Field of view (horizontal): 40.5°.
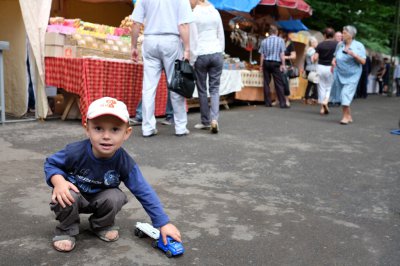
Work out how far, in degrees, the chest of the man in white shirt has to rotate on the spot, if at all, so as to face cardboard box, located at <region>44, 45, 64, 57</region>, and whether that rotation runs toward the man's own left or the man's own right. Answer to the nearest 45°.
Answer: approximately 45° to the man's own left

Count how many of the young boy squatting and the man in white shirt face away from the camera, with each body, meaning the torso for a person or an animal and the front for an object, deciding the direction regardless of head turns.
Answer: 1

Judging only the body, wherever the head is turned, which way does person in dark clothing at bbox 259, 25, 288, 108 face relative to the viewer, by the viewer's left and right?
facing away from the viewer

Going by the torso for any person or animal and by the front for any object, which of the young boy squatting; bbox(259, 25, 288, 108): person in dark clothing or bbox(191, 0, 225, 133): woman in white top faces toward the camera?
the young boy squatting

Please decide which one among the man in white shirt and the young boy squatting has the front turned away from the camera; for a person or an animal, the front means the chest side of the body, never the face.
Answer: the man in white shirt

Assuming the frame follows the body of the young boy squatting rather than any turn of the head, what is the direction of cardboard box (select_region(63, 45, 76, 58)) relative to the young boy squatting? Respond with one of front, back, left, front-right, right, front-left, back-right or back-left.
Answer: back

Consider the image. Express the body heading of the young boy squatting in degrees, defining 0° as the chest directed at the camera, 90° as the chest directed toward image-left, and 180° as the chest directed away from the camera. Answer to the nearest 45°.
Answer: approximately 0°

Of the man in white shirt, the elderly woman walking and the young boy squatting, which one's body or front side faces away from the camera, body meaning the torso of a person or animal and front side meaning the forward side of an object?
the man in white shirt

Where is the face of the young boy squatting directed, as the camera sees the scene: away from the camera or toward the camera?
toward the camera

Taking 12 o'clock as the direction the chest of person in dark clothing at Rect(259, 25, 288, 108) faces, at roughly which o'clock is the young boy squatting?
The young boy squatting is roughly at 6 o'clock from the person in dark clothing.

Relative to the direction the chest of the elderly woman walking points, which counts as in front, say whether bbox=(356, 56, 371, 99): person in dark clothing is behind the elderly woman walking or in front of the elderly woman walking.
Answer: behind

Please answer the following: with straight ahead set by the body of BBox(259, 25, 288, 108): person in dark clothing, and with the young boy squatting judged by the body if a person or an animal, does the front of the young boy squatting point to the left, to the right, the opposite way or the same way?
the opposite way

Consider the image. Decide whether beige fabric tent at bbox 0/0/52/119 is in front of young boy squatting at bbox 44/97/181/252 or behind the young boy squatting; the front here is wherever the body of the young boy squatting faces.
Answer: behind

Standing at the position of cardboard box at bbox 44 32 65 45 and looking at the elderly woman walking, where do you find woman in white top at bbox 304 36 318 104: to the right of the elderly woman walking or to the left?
left

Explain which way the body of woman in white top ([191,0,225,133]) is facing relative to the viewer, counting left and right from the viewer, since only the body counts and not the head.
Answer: facing away from the viewer and to the left of the viewer

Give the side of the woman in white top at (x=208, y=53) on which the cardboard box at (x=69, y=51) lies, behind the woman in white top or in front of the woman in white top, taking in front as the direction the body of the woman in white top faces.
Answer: in front

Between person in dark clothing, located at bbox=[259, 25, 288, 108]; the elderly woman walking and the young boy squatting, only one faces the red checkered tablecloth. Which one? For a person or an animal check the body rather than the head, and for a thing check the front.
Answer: the elderly woman walking

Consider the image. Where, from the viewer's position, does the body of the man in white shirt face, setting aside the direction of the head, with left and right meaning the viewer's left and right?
facing away from the viewer
